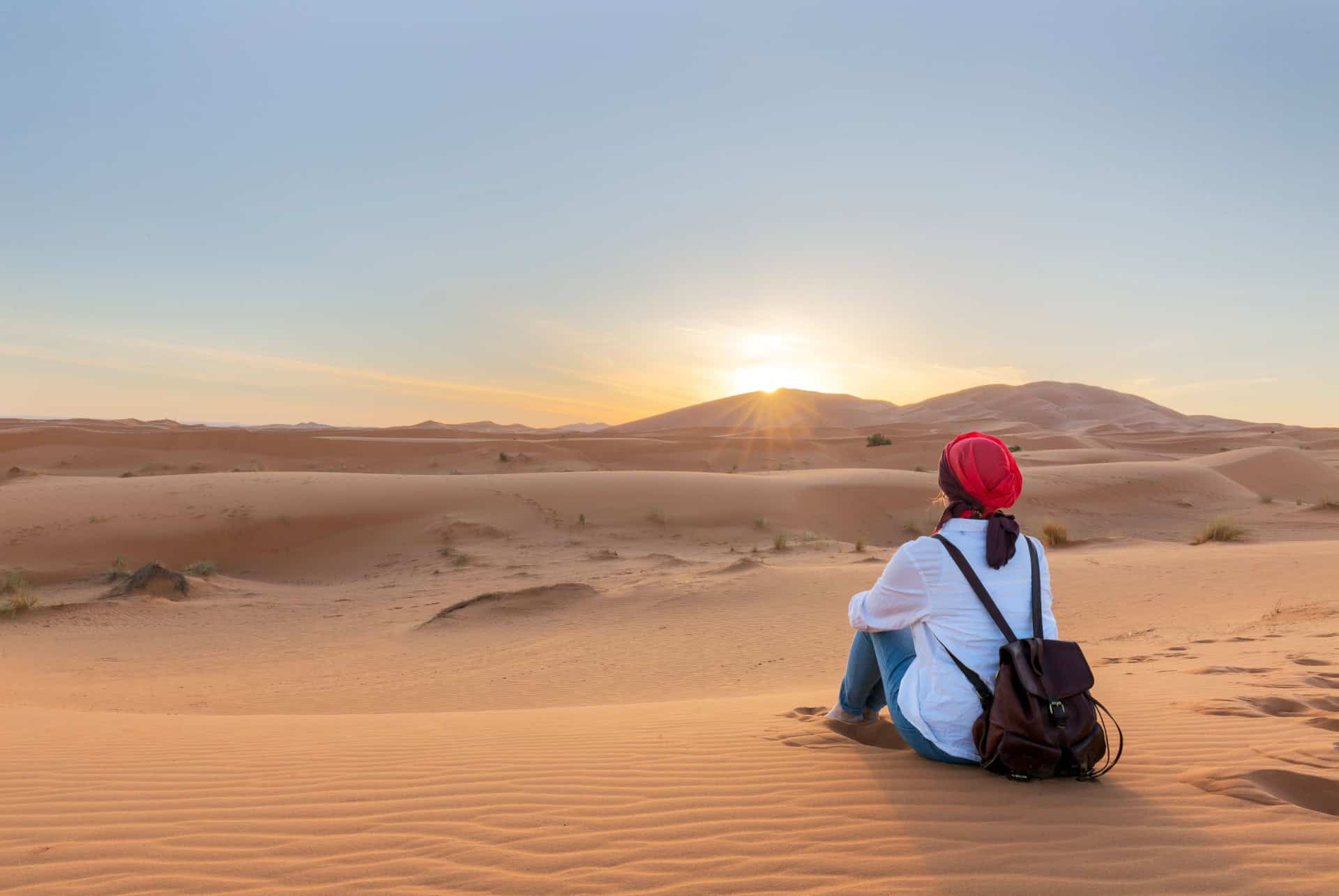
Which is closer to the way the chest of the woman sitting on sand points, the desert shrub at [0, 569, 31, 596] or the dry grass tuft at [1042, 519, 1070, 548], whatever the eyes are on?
the desert shrub

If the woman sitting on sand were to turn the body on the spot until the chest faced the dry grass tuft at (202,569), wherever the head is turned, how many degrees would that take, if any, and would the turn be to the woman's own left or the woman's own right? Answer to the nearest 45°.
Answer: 0° — they already face it

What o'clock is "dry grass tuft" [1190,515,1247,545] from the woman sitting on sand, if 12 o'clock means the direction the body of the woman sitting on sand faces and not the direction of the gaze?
The dry grass tuft is roughly at 2 o'clock from the woman sitting on sand.

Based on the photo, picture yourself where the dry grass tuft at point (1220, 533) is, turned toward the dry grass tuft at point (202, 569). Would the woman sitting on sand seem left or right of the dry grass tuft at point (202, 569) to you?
left

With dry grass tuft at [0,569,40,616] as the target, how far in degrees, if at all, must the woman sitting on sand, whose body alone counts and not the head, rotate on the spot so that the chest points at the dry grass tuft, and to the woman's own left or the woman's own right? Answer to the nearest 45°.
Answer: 0° — they already face it

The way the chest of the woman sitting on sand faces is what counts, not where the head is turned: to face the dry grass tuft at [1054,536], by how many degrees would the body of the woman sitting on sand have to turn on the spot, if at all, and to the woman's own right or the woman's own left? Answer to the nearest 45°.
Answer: approximately 45° to the woman's own right

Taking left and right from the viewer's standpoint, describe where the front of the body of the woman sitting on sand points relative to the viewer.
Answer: facing away from the viewer and to the left of the viewer

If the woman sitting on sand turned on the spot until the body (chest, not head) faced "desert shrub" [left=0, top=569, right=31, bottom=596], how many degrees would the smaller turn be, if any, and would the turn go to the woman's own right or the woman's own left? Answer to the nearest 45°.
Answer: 0° — they already face it
